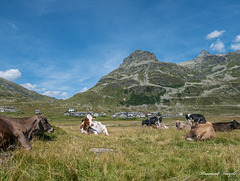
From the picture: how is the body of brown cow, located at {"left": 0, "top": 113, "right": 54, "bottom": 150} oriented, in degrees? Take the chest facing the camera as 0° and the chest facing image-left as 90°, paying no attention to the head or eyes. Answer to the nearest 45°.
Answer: approximately 270°

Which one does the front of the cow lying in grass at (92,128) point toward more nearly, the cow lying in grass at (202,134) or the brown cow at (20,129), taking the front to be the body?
the brown cow

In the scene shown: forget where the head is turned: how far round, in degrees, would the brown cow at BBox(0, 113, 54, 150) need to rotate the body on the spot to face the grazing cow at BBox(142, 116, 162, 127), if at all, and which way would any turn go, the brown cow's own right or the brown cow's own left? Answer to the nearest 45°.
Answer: approximately 45° to the brown cow's own left

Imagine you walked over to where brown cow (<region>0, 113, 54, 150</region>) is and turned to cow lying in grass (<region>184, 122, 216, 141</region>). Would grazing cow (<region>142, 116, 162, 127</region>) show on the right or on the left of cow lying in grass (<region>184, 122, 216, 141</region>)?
left

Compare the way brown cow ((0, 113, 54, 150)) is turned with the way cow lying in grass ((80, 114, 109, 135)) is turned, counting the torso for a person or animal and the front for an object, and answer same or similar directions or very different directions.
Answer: very different directions

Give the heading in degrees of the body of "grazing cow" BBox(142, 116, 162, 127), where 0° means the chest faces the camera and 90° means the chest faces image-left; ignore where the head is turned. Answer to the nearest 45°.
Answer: approximately 90°

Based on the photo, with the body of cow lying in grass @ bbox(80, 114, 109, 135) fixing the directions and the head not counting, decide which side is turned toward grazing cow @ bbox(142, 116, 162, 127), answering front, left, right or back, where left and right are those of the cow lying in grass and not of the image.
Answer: back

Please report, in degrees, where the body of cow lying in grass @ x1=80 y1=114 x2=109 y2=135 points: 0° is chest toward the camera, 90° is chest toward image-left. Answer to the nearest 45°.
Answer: approximately 45°

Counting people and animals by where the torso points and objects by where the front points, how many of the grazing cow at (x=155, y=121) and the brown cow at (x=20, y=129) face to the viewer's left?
1

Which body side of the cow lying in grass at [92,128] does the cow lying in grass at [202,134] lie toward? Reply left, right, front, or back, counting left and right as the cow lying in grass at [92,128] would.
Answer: left
